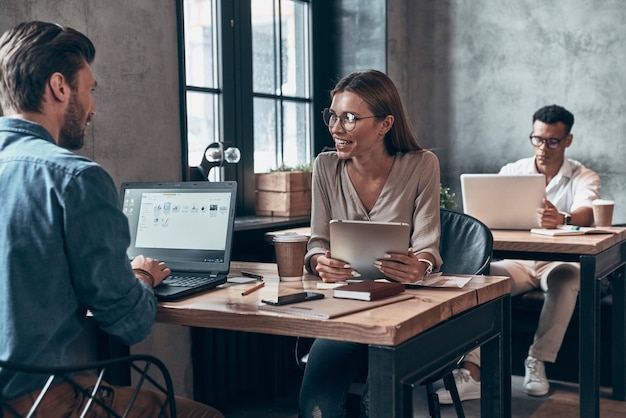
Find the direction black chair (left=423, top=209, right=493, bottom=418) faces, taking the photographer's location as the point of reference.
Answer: facing the viewer and to the left of the viewer

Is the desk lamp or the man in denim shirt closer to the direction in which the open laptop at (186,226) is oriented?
the man in denim shirt

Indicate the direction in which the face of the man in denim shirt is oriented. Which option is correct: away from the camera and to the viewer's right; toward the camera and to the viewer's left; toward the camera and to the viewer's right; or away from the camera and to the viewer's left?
away from the camera and to the viewer's right

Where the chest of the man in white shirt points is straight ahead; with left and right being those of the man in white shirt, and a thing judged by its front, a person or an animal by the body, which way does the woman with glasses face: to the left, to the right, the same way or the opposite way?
the same way

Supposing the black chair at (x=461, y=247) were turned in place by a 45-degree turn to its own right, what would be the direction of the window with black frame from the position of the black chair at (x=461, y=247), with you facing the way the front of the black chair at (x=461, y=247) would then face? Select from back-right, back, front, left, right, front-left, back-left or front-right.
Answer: front-right

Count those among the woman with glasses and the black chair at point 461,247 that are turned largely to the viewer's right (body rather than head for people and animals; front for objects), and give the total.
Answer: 0

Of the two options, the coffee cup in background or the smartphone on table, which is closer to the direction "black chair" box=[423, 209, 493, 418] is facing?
the smartphone on table

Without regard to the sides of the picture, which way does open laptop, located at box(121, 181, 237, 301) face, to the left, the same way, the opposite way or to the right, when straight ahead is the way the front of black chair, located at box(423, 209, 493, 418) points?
the same way

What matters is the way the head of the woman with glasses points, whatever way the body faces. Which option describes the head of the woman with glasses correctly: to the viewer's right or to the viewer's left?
to the viewer's left

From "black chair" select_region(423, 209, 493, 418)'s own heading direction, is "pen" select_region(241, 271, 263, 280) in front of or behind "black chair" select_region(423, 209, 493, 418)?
in front

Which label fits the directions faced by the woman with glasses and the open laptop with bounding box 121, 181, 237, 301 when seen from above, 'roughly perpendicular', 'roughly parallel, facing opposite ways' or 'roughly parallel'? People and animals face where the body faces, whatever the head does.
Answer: roughly parallel

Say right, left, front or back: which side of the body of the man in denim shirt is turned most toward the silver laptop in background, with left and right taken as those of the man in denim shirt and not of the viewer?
front

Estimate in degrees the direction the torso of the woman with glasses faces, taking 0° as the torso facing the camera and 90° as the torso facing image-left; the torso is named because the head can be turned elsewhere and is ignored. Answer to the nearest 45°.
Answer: approximately 45°

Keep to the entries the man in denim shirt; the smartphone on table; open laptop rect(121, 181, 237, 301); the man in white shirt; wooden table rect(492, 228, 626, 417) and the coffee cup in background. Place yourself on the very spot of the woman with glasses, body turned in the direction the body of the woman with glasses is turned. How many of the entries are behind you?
3
